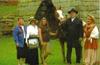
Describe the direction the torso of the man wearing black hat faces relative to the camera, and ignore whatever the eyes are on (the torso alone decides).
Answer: toward the camera

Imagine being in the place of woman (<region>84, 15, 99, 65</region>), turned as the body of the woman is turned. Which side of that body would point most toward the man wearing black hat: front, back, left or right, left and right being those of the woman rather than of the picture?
right

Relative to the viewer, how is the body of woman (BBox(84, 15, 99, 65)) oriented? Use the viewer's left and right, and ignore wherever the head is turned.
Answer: facing the viewer and to the left of the viewer

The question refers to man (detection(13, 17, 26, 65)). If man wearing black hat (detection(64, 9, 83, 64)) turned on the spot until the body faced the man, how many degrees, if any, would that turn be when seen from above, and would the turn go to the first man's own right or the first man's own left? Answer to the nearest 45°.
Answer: approximately 45° to the first man's own right

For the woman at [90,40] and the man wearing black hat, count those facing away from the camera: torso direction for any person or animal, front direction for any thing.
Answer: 0
